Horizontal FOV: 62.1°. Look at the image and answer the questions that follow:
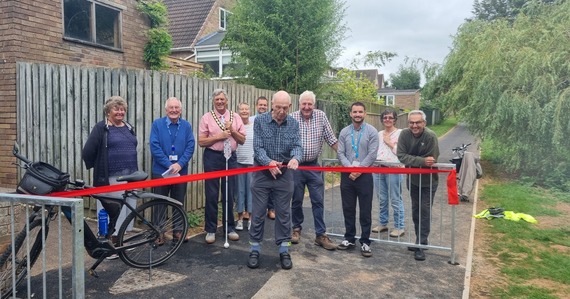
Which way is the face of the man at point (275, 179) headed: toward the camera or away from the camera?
toward the camera

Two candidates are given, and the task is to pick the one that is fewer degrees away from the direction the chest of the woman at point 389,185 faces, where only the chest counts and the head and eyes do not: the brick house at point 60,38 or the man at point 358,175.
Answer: the man

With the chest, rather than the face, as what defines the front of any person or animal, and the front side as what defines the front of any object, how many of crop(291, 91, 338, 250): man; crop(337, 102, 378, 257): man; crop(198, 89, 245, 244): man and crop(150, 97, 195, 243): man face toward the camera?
4

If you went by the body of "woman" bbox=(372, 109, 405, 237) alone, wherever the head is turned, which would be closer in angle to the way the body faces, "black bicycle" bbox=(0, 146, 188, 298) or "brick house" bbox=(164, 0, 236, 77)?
the black bicycle

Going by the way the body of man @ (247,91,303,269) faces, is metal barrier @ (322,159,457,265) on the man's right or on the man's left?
on the man's left

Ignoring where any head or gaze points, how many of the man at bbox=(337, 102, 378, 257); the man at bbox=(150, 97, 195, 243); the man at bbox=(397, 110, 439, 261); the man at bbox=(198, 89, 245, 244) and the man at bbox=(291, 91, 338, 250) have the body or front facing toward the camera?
5

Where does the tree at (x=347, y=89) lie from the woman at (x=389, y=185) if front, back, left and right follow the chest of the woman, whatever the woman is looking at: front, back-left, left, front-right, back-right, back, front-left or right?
back-right

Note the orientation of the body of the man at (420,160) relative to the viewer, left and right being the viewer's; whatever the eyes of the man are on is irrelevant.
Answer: facing the viewer

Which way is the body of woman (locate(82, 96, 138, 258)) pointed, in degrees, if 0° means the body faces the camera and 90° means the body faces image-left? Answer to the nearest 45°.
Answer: approximately 315°

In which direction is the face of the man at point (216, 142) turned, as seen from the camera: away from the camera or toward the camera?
toward the camera

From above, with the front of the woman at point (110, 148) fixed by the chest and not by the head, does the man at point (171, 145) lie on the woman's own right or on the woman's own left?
on the woman's own left

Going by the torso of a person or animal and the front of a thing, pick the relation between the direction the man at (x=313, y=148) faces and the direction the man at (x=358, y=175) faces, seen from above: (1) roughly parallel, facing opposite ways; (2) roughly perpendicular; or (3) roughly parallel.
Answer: roughly parallel

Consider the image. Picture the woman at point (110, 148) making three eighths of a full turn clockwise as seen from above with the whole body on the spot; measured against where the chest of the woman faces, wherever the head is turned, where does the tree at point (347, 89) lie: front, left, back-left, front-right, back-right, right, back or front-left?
back-right

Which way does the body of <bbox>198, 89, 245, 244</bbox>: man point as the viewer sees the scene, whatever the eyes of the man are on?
toward the camera

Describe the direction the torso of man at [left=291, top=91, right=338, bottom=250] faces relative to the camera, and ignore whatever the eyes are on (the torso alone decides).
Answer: toward the camera
